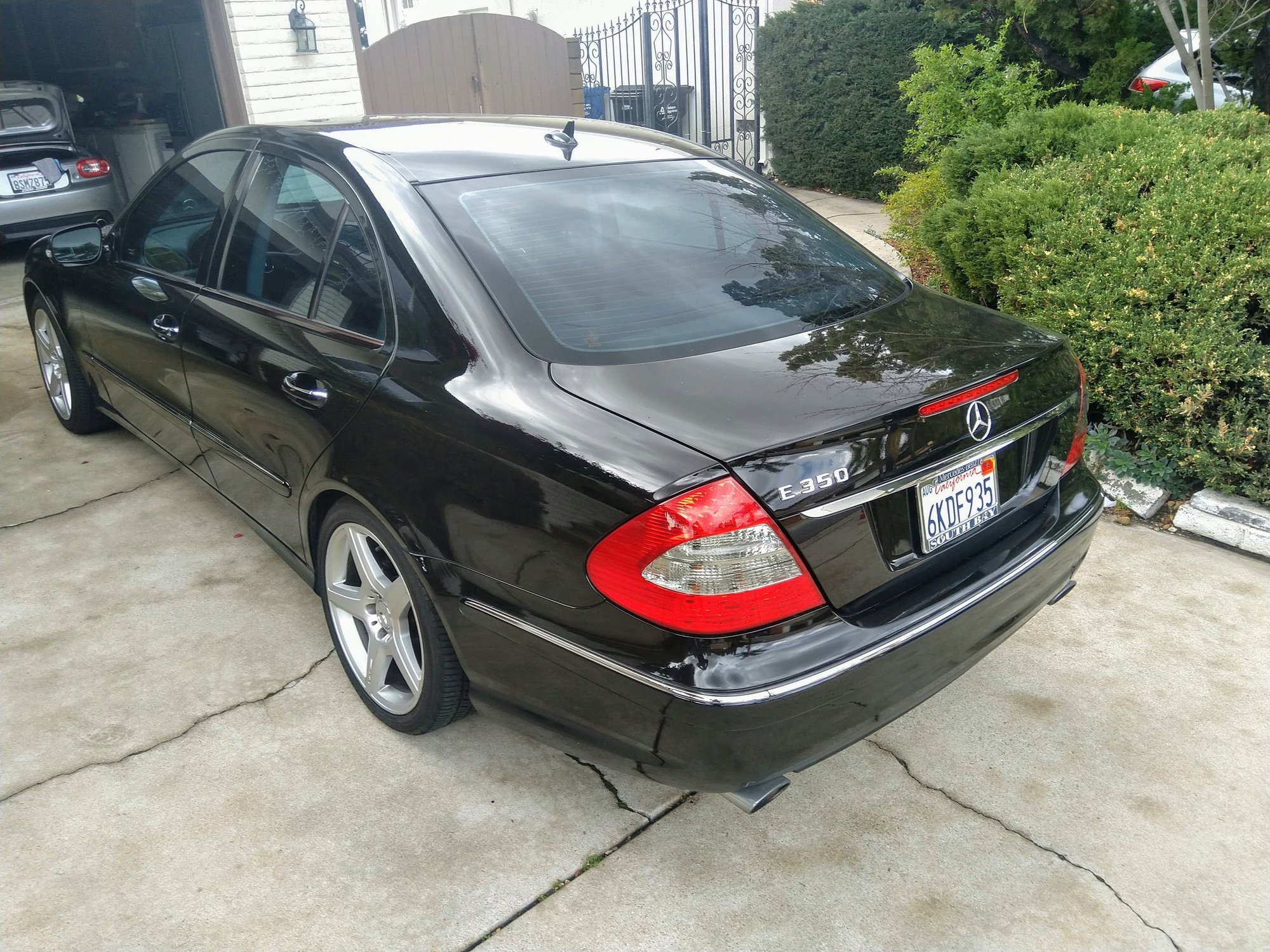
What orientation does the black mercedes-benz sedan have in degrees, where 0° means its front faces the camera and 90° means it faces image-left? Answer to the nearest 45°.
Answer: approximately 135°

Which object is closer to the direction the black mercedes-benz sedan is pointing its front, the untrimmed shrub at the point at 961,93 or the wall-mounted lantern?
the wall-mounted lantern

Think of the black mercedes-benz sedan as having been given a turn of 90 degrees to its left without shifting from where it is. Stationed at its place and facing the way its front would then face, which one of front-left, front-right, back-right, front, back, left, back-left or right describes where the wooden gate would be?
back-right

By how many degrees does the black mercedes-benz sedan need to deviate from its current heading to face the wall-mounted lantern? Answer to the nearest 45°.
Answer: approximately 45° to its right

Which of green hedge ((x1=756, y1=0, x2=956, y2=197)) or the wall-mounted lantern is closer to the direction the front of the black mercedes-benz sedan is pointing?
the wall-mounted lantern

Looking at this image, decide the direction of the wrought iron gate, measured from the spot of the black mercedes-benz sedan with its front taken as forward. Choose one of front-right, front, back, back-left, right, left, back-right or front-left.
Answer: front-right

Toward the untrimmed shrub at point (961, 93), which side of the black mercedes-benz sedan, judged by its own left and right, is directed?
right

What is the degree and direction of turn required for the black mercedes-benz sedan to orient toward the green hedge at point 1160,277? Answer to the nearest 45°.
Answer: approximately 90° to its right

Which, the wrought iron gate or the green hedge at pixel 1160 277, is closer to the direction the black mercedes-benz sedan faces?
the wrought iron gate

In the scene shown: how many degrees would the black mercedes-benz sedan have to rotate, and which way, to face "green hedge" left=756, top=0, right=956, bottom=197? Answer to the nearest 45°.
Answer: approximately 45° to its right
